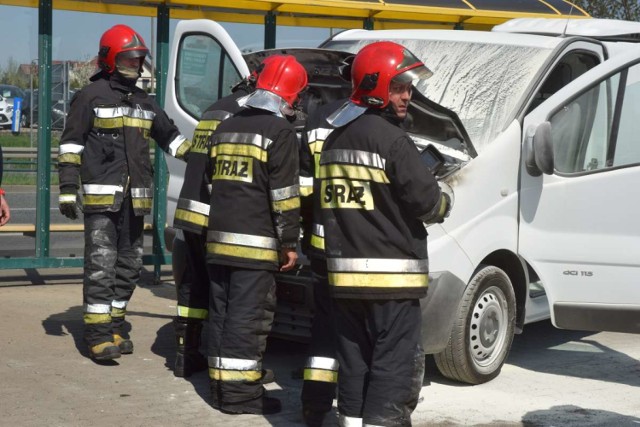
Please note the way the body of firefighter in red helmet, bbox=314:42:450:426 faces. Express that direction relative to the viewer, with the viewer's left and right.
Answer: facing away from the viewer and to the right of the viewer

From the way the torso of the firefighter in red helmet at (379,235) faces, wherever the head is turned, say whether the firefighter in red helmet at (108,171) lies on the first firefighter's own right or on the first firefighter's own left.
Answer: on the first firefighter's own left

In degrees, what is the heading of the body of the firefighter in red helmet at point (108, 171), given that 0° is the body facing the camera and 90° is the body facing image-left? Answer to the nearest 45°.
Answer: approximately 315°

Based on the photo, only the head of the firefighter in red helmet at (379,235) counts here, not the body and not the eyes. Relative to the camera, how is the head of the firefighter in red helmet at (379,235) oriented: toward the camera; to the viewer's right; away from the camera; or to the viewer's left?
to the viewer's right

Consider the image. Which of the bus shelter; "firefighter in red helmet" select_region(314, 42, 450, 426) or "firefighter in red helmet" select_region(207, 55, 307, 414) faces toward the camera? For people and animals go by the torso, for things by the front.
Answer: the bus shelter

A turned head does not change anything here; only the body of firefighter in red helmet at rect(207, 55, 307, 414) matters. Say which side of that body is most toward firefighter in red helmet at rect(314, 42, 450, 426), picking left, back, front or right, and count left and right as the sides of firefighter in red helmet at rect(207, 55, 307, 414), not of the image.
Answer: right

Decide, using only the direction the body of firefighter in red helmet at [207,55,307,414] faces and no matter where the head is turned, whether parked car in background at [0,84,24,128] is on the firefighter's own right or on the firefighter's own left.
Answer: on the firefighter's own left

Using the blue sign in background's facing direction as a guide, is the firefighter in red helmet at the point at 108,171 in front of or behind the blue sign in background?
in front

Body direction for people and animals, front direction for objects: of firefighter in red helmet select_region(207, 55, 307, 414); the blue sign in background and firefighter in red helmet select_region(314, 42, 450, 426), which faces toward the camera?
the blue sign in background

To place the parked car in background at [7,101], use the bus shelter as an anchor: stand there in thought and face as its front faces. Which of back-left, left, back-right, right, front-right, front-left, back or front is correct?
right

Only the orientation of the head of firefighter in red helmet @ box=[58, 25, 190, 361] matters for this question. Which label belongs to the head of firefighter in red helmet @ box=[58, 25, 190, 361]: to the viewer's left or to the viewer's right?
to the viewer's right

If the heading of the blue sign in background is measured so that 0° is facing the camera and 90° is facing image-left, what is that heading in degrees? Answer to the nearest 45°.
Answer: approximately 0°
